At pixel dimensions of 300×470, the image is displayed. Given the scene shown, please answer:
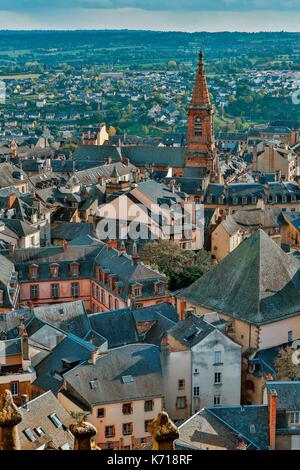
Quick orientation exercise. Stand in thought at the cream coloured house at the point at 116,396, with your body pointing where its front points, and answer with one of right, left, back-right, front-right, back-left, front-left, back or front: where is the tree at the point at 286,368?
left

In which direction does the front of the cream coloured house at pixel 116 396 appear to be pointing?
toward the camera
